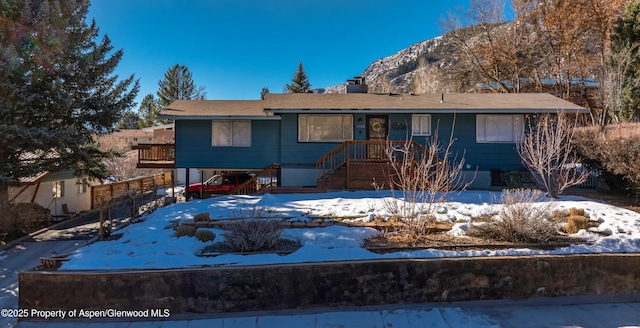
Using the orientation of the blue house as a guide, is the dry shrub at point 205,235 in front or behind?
in front

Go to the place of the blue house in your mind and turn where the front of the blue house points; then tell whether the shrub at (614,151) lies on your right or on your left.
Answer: on your left

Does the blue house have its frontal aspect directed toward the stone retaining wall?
yes

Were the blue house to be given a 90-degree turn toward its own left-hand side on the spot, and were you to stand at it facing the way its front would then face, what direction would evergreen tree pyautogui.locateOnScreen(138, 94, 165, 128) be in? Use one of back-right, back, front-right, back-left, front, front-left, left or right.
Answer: back-left

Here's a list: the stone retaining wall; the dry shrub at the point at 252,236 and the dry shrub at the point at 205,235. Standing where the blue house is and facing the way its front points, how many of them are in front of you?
3

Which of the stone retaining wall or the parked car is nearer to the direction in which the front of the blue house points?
the stone retaining wall

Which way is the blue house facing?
toward the camera

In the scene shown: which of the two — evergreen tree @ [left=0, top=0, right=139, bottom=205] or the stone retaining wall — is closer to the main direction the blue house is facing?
the stone retaining wall

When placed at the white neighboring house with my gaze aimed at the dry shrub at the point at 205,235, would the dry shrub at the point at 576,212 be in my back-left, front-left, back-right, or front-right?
front-left

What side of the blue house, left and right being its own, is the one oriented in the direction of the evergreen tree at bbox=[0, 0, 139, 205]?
right

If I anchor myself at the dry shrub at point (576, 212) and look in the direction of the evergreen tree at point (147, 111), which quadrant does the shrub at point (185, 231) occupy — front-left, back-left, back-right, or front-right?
front-left

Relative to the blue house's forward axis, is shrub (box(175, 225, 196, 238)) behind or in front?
in front

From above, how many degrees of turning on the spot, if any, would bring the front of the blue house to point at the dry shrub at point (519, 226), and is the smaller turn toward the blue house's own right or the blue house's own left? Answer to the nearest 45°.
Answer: approximately 45° to the blue house's own left

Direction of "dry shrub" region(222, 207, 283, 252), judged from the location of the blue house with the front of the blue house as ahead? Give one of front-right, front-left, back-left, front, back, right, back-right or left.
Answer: front

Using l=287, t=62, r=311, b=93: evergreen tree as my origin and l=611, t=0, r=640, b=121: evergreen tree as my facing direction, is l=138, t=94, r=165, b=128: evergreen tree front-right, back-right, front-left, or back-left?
back-right

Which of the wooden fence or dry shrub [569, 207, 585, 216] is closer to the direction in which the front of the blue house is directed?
the dry shrub

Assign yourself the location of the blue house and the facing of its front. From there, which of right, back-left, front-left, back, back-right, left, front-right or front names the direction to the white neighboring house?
right
